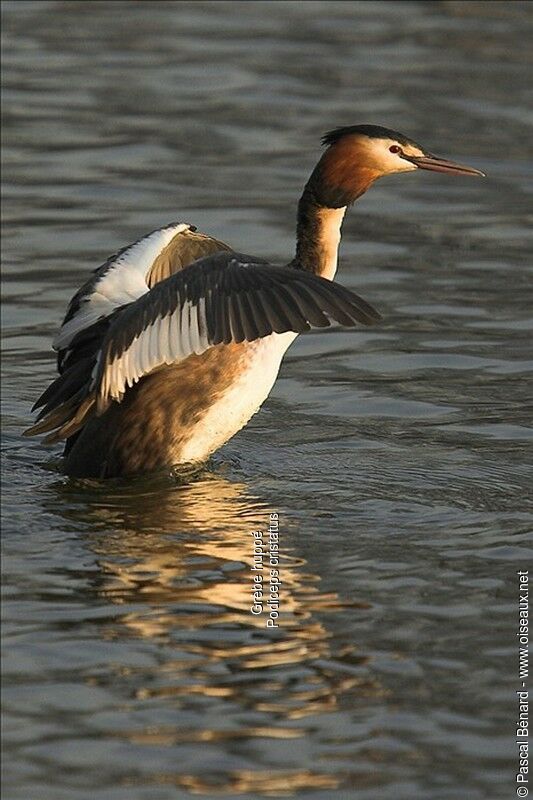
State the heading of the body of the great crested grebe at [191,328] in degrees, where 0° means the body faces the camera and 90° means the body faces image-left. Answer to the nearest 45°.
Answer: approximately 270°
